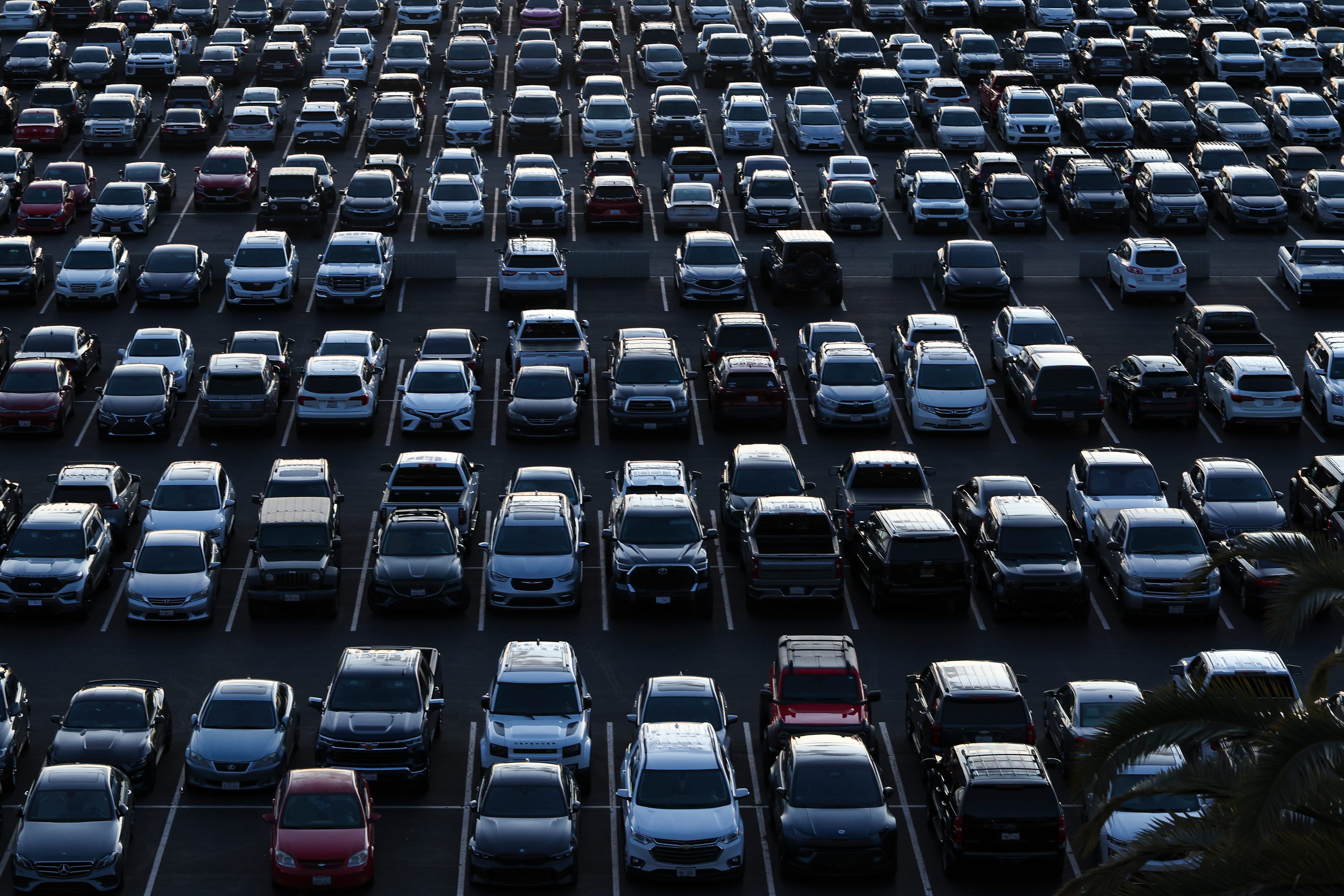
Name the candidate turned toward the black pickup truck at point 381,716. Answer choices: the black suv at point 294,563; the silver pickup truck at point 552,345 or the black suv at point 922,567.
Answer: the black suv at point 294,563

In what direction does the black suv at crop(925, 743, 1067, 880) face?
away from the camera

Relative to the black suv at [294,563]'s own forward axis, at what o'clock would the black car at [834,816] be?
The black car is roughly at 11 o'clock from the black suv.

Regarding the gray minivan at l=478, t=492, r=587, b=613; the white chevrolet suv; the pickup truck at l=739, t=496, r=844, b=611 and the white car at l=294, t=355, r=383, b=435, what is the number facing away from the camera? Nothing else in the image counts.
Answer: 2

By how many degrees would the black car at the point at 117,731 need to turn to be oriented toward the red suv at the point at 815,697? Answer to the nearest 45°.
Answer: approximately 90° to its left

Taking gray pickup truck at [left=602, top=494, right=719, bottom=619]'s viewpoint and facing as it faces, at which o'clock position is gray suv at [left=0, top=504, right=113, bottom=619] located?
gray suv at [left=0, top=504, right=113, bottom=619] is roughly at 3 o'clock from gray pickup truck at [left=602, top=494, right=719, bottom=619].
